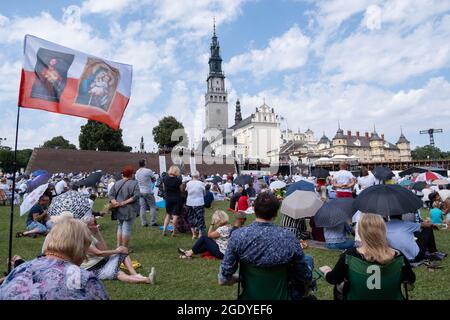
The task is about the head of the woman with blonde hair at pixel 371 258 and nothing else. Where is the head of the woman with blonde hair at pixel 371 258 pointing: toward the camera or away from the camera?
away from the camera

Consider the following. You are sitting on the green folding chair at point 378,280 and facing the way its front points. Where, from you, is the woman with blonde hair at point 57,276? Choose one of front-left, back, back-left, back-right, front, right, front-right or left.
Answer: back-left

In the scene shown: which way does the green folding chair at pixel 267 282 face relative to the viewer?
away from the camera

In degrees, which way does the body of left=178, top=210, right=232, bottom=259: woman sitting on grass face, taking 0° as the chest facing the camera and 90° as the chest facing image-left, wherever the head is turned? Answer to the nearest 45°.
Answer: approximately 90°

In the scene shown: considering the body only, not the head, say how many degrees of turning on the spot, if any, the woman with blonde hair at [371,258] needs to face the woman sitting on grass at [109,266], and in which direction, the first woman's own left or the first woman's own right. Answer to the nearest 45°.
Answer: approximately 90° to the first woman's own left

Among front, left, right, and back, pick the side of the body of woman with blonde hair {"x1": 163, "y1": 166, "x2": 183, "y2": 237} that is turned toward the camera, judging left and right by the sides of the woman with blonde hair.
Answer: back

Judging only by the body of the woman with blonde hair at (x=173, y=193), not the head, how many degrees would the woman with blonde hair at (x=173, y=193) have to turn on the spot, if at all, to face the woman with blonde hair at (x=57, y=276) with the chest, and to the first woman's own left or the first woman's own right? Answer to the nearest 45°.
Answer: approximately 180°

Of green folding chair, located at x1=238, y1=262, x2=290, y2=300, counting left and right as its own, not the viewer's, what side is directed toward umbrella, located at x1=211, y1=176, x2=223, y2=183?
front

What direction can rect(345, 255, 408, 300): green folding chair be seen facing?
away from the camera

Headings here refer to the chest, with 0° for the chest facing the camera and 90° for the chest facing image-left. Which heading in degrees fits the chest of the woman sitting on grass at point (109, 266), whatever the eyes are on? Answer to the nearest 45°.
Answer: approximately 270°

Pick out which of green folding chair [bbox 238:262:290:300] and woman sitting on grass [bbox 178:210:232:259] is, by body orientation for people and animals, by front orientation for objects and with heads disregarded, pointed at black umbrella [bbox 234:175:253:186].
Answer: the green folding chair

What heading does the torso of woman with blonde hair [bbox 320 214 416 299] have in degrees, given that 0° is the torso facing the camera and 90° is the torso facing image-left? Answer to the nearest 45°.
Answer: approximately 180°

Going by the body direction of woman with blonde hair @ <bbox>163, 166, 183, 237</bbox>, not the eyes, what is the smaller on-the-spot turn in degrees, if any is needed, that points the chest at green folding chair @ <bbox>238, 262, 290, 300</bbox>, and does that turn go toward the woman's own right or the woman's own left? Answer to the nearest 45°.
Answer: approximately 180°
